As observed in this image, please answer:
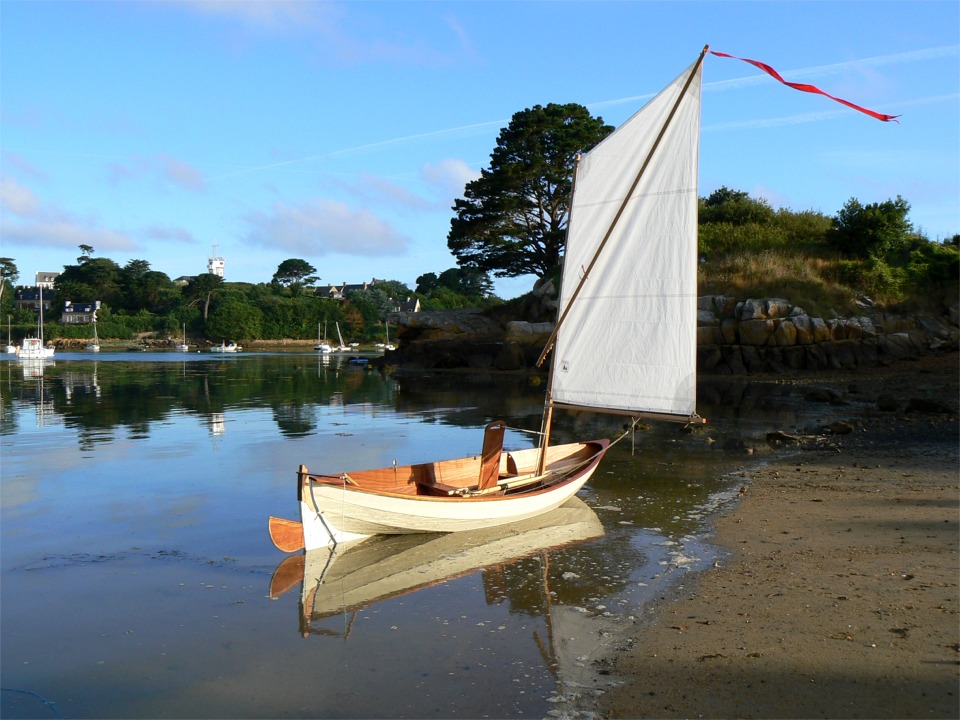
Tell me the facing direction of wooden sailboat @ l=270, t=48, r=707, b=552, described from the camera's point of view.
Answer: facing away from the viewer and to the right of the viewer
